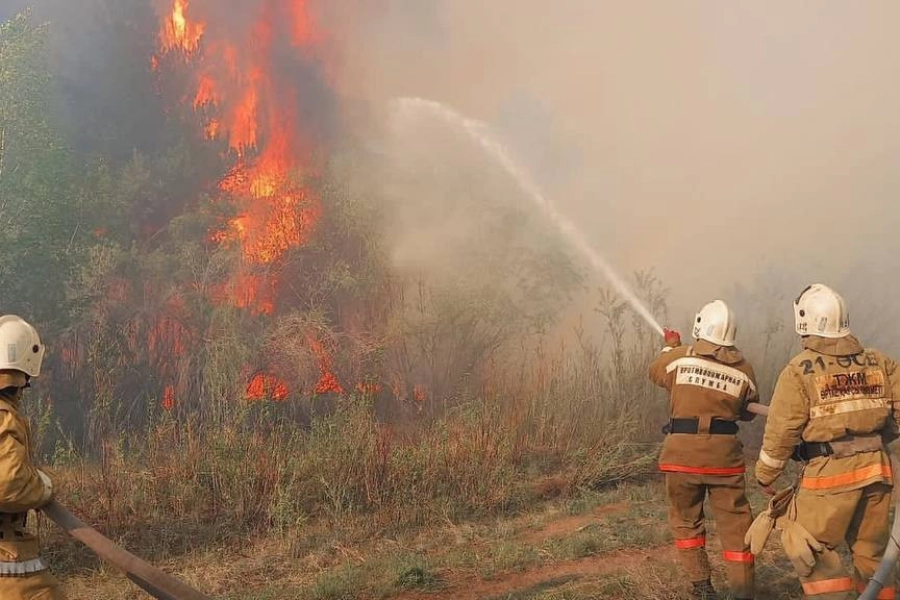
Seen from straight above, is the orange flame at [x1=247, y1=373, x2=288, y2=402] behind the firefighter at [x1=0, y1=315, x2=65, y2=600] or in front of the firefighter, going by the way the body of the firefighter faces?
in front

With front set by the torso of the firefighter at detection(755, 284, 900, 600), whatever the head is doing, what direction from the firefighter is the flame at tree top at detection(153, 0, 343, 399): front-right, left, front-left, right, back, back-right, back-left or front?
front

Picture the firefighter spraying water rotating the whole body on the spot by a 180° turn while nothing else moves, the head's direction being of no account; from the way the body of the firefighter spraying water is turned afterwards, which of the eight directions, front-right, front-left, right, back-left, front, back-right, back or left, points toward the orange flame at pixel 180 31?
back-right

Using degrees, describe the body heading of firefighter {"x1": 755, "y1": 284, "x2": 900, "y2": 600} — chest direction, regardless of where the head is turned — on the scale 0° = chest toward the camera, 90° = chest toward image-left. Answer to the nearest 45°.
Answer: approximately 135°

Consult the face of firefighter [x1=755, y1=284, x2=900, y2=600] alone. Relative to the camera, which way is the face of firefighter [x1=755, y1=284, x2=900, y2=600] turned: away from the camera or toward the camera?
away from the camera

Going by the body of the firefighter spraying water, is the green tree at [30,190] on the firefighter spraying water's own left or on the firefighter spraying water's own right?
on the firefighter spraying water's own left

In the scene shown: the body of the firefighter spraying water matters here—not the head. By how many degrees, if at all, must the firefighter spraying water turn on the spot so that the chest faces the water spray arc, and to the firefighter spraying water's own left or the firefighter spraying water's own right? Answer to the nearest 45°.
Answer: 0° — they already face it

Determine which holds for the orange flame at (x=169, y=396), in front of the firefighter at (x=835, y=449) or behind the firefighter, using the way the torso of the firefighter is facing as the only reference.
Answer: in front

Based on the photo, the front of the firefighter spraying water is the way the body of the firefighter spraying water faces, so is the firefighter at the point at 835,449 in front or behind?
behind

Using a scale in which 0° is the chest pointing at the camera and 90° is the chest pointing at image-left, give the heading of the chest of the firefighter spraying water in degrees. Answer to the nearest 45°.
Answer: approximately 180°
